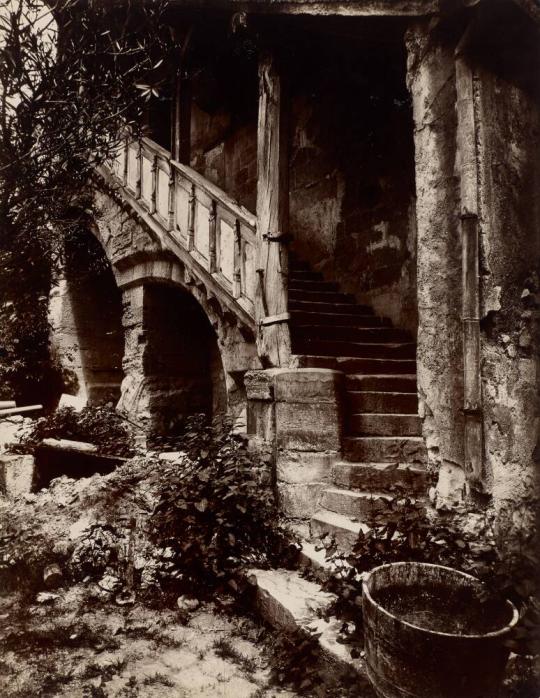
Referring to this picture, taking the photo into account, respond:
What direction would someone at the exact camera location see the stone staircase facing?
facing the viewer

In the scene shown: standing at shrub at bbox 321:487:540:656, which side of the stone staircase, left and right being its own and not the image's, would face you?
front

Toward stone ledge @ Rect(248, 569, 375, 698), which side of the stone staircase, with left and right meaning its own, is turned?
front

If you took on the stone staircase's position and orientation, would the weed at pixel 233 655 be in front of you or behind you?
in front

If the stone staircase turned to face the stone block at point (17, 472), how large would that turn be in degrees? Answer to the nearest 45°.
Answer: approximately 90° to its right

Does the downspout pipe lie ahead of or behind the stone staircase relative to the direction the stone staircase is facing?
ahead
